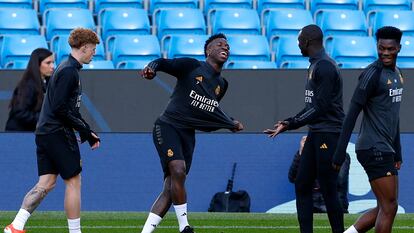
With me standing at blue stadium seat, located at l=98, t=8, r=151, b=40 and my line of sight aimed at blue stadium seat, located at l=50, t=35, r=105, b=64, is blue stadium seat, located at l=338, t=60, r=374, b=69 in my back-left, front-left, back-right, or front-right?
back-left

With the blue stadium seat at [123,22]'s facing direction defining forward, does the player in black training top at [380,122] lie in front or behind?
in front

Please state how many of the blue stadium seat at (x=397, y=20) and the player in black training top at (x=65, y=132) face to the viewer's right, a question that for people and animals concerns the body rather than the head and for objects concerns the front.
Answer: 1

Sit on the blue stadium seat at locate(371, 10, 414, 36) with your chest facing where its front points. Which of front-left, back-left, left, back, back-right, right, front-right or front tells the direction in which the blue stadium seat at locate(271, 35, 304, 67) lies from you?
front-right

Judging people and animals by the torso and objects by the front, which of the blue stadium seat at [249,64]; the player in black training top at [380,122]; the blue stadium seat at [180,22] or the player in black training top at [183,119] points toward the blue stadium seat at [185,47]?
the blue stadium seat at [180,22]

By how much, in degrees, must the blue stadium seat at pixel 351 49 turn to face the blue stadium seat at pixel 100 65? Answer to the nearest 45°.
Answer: approximately 45° to its right

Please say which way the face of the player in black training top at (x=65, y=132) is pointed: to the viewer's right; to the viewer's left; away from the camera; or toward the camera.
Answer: to the viewer's right

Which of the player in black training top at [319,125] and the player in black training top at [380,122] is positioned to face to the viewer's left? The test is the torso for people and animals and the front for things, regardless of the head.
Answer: the player in black training top at [319,125]
